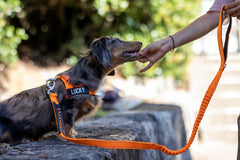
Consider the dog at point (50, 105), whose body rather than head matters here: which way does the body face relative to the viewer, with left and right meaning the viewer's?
facing to the right of the viewer
